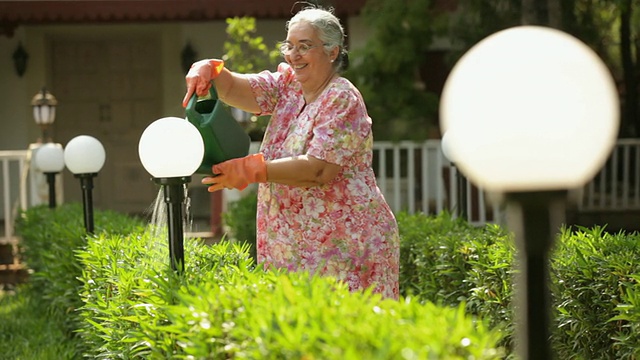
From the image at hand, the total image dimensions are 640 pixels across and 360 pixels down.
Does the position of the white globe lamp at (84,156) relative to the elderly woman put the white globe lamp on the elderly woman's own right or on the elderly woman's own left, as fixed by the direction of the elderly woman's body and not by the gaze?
on the elderly woman's own right

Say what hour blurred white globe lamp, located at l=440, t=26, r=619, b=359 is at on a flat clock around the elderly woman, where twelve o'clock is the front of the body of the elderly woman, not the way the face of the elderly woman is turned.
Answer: The blurred white globe lamp is roughly at 10 o'clock from the elderly woman.

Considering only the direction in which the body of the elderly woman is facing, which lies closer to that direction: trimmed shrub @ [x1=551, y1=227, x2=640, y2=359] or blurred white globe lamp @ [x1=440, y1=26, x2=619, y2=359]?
the blurred white globe lamp

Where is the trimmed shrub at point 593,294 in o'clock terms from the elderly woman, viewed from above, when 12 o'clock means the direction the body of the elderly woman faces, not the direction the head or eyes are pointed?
The trimmed shrub is roughly at 7 o'clock from the elderly woman.

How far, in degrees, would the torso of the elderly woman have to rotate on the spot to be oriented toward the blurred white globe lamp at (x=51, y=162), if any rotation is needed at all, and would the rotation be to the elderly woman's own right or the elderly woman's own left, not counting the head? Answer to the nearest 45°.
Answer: approximately 90° to the elderly woman's own right

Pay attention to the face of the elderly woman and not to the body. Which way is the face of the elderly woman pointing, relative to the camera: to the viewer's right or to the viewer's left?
to the viewer's left

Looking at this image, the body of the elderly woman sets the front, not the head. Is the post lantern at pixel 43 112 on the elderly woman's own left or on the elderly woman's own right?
on the elderly woman's own right

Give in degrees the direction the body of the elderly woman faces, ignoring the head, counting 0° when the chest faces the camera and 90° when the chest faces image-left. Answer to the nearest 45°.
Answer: approximately 45°

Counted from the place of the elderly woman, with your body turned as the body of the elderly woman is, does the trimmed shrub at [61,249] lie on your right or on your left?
on your right
